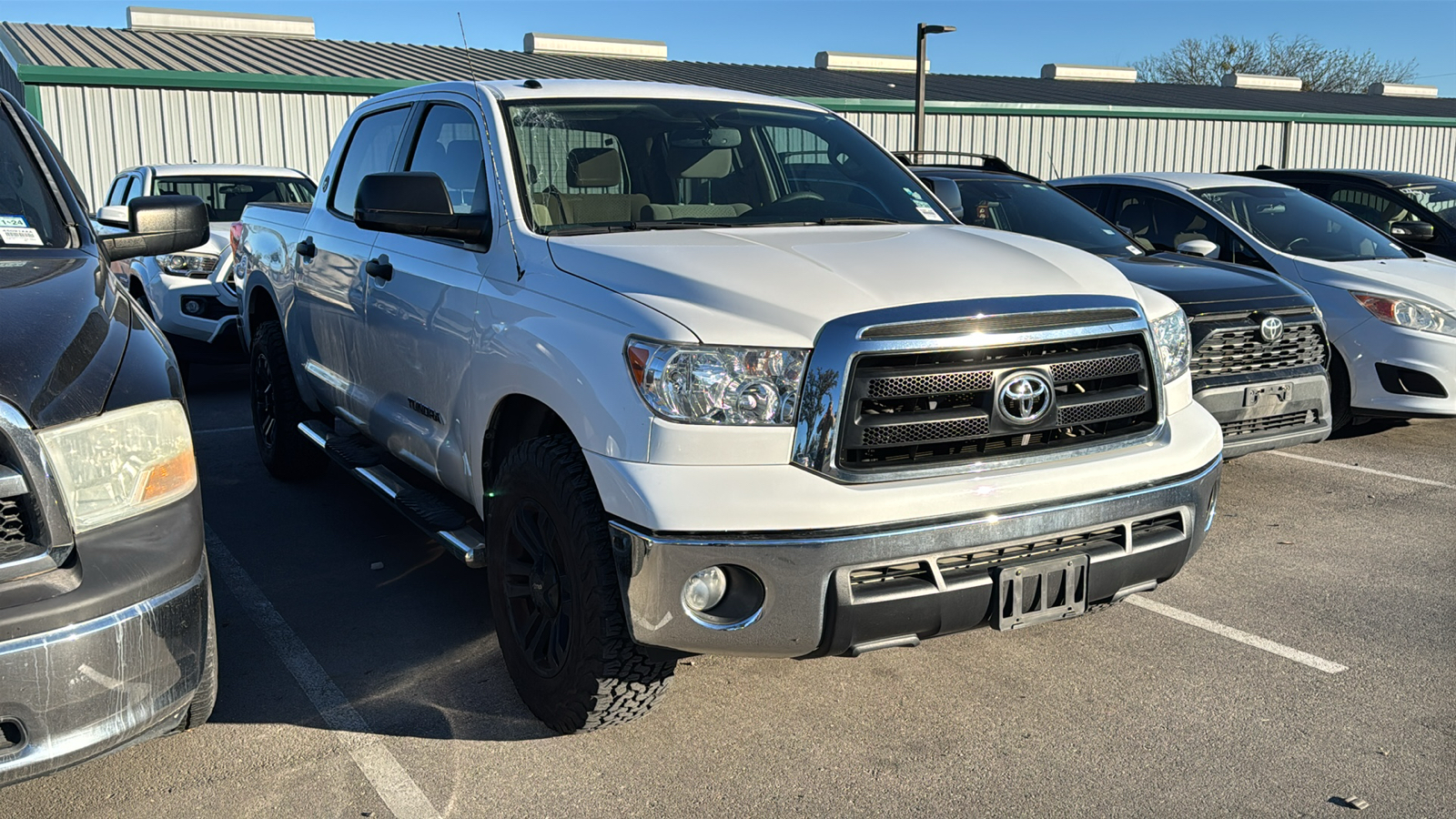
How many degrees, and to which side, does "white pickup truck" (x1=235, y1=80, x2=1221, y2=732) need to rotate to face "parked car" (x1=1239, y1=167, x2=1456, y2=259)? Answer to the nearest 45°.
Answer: approximately 90° to its left

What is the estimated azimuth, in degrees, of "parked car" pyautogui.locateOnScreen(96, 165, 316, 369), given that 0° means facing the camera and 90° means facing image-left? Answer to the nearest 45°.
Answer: approximately 315°

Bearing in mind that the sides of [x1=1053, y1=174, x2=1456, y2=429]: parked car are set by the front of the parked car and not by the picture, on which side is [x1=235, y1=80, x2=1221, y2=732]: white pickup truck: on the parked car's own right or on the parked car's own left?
on the parked car's own right

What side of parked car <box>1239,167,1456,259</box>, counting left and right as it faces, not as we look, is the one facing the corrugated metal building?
back

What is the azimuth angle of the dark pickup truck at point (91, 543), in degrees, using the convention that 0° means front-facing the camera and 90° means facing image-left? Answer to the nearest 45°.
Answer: approximately 0°

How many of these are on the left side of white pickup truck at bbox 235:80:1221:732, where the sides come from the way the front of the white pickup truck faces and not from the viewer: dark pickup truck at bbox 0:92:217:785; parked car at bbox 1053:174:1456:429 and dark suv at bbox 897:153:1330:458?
2

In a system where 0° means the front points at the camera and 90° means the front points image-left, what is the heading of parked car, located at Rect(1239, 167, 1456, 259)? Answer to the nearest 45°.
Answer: approximately 315°

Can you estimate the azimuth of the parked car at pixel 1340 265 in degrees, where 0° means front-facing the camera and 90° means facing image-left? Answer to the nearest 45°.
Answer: approximately 315°

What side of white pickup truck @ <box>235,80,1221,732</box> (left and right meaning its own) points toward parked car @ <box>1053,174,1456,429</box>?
left

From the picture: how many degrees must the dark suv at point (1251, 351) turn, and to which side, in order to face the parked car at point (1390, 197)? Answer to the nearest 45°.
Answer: approximately 135° to its left
